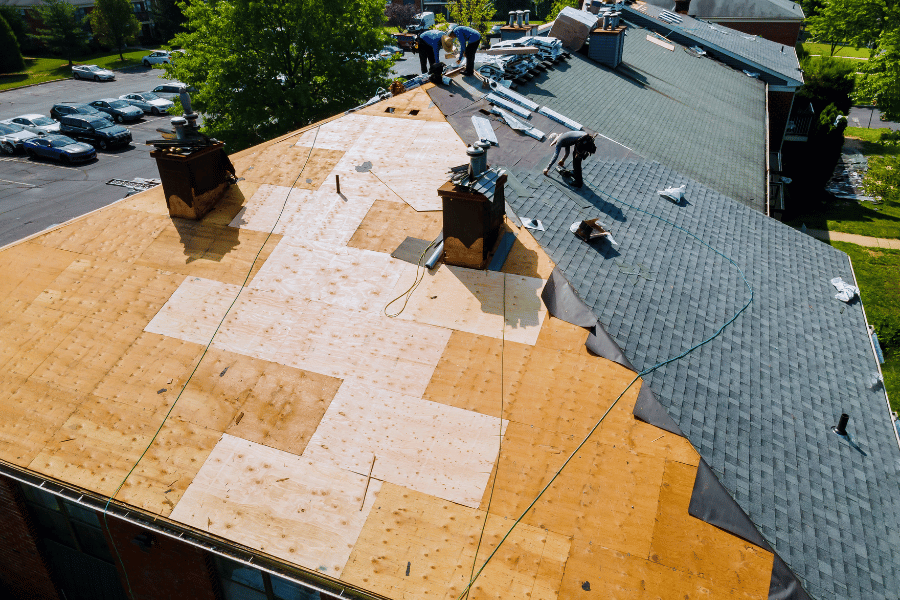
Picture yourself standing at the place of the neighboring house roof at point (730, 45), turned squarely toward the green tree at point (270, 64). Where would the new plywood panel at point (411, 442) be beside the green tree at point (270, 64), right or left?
left
